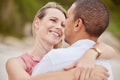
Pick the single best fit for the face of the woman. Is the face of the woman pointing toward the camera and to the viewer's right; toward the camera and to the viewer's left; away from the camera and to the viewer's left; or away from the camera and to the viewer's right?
toward the camera and to the viewer's right

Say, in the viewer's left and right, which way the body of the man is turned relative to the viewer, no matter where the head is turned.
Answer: facing away from the viewer and to the left of the viewer

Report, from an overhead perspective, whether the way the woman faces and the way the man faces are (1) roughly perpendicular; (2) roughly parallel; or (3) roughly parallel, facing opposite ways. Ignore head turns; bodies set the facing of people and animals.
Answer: roughly parallel, facing opposite ways

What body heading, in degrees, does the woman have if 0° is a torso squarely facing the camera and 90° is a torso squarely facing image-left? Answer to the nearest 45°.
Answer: approximately 315°

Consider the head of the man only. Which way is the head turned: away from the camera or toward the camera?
away from the camera
